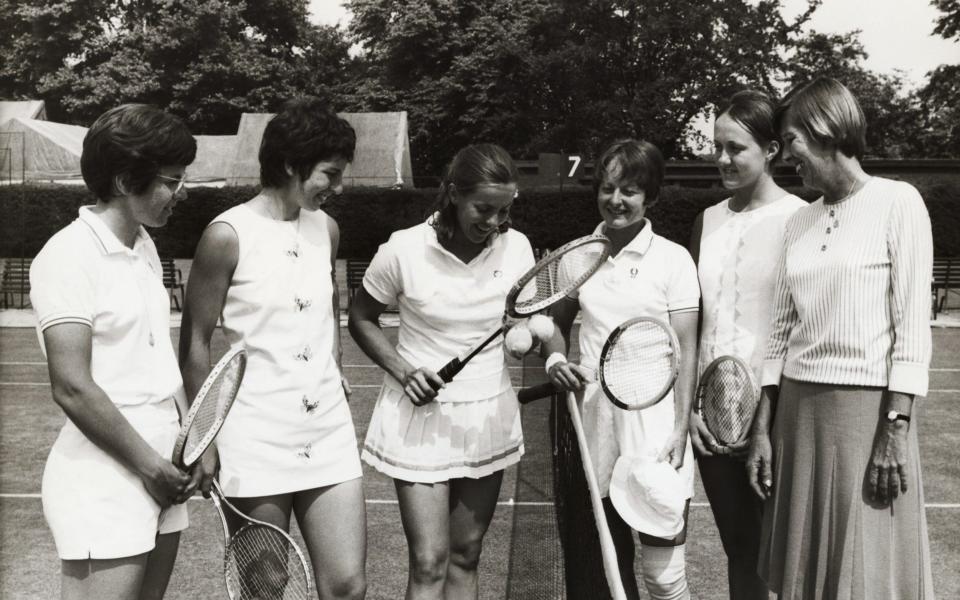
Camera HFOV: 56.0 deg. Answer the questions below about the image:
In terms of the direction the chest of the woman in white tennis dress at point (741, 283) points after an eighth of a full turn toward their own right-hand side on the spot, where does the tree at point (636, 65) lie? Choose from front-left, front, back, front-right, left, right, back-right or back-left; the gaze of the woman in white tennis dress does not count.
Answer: right

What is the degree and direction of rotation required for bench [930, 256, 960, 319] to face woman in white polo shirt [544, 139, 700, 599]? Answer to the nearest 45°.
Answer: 0° — it already faces them

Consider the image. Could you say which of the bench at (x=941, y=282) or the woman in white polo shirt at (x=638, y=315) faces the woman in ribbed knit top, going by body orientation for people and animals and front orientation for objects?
the bench

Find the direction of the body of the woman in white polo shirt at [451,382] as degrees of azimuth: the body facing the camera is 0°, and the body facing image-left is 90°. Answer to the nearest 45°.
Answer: approximately 315°

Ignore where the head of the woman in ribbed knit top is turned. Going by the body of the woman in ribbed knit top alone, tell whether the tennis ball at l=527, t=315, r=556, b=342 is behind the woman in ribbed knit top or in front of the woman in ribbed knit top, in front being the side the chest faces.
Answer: in front

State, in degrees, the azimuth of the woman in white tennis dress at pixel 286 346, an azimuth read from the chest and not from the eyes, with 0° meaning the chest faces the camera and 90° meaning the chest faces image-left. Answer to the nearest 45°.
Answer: approximately 315°

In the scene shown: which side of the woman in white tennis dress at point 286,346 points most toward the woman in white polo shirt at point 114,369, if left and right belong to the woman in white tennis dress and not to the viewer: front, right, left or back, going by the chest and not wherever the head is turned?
right

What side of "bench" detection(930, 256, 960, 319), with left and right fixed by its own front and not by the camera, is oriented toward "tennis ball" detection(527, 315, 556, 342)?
front

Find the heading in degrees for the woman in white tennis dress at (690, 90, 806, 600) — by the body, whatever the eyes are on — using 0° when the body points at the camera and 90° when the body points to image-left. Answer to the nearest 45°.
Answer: approximately 45°

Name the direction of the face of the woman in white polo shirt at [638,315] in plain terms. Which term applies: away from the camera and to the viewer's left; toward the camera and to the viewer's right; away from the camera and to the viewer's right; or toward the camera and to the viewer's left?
toward the camera and to the viewer's left

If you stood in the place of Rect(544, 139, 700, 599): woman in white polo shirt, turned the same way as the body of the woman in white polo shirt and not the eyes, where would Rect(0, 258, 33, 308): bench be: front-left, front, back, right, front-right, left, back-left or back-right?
right
